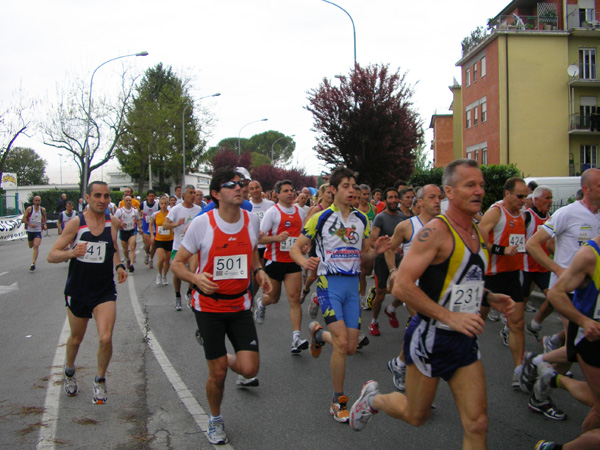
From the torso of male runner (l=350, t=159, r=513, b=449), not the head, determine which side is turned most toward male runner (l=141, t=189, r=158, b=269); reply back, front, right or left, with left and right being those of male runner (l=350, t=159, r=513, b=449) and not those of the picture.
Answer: back

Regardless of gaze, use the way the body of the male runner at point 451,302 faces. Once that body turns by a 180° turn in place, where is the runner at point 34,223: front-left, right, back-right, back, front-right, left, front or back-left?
front

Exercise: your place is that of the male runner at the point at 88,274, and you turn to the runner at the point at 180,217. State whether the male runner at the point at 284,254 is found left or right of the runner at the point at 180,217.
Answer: right

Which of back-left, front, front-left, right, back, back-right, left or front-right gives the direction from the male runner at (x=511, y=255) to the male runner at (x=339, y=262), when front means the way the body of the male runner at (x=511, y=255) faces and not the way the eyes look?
right

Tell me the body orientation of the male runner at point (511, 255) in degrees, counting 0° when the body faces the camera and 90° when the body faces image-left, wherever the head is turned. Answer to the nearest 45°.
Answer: approximately 315°

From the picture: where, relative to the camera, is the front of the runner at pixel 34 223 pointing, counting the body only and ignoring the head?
toward the camera

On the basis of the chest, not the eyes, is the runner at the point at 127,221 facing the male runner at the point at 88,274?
yes

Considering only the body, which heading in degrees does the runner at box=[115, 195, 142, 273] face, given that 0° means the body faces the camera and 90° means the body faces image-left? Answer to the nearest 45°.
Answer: approximately 0°

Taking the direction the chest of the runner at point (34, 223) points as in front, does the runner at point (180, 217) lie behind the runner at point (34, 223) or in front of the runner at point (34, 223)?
in front

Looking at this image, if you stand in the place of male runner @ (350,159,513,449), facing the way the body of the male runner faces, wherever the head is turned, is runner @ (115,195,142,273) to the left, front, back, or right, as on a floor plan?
back

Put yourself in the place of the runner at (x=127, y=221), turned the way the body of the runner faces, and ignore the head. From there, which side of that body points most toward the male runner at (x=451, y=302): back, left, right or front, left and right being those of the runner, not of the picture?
front

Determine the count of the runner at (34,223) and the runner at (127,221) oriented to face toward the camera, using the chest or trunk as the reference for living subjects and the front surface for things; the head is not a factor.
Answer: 2

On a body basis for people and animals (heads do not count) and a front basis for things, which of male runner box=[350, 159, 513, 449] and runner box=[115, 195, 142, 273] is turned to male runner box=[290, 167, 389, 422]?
the runner

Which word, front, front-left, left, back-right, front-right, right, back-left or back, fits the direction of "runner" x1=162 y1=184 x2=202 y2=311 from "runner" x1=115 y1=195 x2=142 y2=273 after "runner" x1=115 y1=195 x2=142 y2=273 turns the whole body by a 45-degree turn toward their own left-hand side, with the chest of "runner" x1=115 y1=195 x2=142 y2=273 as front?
front-right
